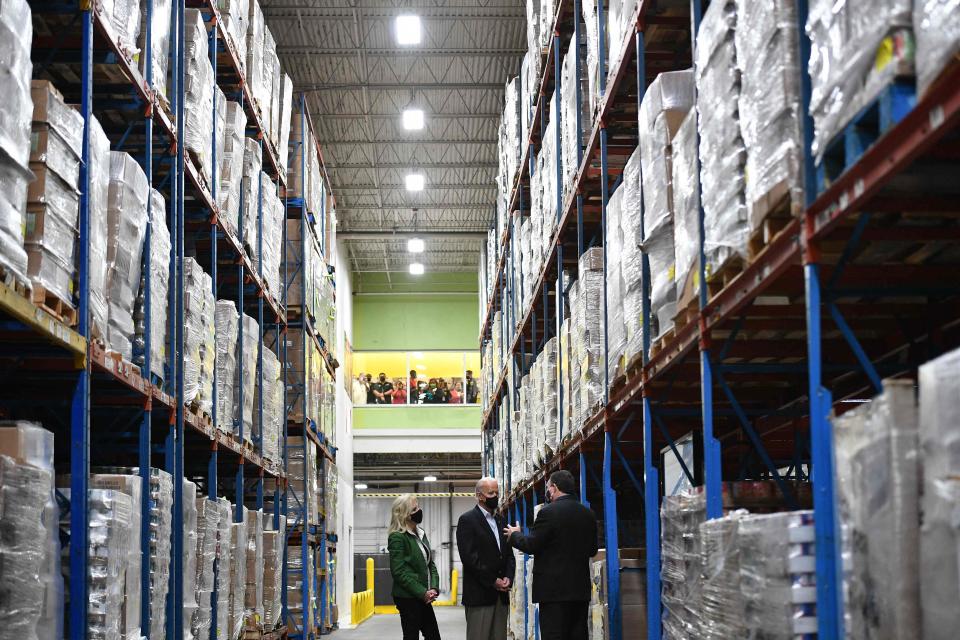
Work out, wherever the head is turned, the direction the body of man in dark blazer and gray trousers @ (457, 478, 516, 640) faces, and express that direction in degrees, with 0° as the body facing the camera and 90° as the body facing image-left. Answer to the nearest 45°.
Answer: approximately 315°

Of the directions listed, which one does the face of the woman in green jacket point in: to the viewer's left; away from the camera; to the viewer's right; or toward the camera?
to the viewer's right

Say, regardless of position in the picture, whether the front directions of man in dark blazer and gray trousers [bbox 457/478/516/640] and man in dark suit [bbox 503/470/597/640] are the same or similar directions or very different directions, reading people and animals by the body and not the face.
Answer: very different directions

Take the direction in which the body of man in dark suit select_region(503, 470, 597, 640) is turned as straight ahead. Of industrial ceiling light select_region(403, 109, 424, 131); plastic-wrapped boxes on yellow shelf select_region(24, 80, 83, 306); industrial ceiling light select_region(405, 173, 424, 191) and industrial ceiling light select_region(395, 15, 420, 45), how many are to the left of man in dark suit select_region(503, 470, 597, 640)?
1

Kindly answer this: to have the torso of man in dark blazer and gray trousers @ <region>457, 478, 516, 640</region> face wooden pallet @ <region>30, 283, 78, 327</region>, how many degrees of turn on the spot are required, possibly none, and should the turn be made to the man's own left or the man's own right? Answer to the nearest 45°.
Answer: approximately 90° to the man's own right

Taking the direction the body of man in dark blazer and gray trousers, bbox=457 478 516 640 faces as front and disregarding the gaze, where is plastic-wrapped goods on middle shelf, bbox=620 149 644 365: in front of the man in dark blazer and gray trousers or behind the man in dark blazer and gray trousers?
in front

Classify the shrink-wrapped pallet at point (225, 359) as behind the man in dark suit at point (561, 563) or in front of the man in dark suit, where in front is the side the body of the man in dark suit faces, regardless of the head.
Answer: in front

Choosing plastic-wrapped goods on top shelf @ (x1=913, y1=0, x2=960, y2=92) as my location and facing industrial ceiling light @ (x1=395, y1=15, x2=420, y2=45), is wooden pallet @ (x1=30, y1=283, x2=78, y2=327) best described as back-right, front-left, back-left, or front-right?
front-left

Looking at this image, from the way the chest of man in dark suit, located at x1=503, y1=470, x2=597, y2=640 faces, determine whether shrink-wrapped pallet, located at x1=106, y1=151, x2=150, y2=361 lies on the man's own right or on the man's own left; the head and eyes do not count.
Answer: on the man's own left

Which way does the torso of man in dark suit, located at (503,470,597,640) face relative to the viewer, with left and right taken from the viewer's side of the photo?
facing away from the viewer and to the left of the viewer

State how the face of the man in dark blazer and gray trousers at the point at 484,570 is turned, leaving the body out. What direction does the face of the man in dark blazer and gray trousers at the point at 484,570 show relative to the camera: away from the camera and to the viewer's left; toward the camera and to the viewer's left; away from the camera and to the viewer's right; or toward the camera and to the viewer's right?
toward the camera and to the viewer's right

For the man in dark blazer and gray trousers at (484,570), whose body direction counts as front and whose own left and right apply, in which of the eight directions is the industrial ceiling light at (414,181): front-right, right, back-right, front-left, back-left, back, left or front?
back-left
